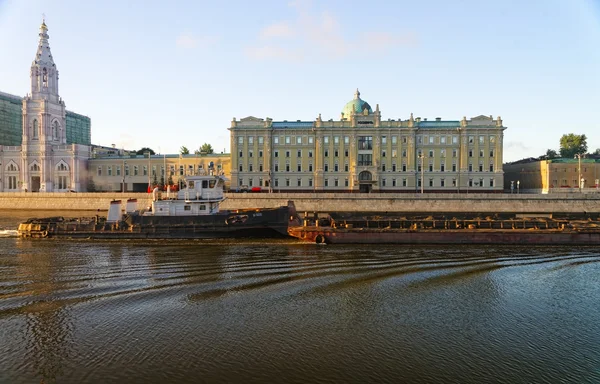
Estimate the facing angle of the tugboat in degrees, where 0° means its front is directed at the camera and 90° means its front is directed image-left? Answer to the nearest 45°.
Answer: approximately 270°

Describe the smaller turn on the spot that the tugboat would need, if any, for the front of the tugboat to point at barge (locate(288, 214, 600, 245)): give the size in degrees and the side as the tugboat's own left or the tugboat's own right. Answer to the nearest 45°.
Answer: approximately 45° to the tugboat's own right
